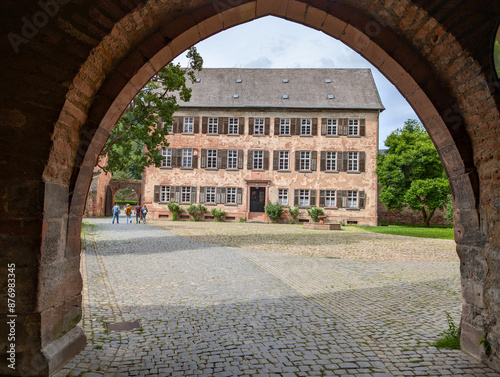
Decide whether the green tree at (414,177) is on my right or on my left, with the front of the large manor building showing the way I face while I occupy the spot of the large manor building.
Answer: on my left

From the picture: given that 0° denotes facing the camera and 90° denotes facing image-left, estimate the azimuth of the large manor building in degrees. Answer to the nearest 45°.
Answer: approximately 0°
